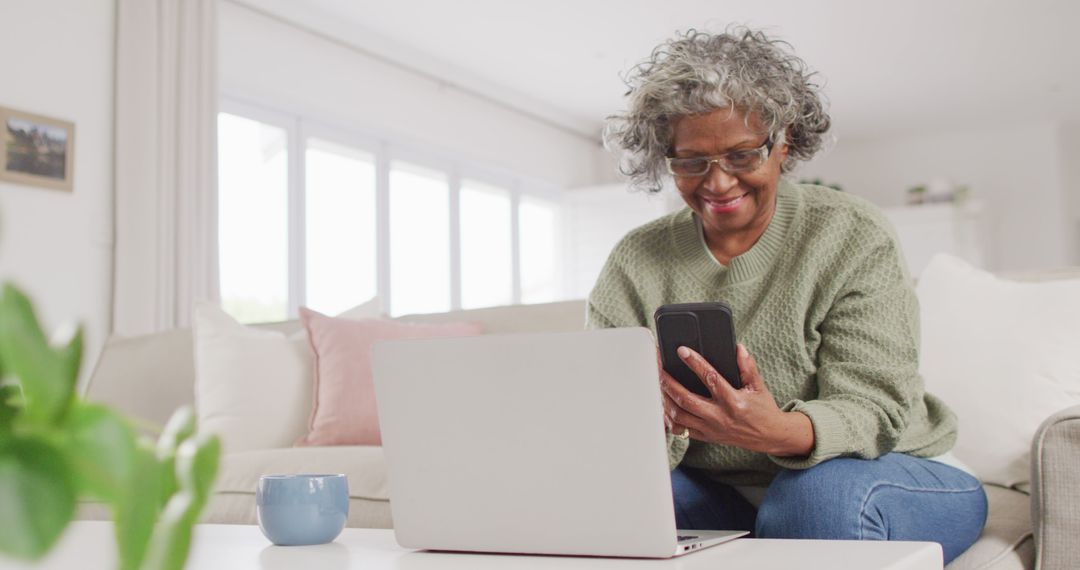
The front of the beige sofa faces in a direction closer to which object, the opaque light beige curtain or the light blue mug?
the light blue mug

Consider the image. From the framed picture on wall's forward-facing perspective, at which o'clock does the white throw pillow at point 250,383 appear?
The white throw pillow is roughly at 1 o'clock from the framed picture on wall.

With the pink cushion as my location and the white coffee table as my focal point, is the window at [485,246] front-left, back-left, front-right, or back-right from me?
back-left

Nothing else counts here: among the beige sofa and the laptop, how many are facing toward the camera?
1

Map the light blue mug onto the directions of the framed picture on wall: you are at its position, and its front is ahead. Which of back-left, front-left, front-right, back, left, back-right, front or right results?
front-right

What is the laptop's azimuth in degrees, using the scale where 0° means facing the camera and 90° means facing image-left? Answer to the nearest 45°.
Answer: approximately 225°

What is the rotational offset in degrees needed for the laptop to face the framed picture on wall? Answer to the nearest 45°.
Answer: approximately 90° to its left

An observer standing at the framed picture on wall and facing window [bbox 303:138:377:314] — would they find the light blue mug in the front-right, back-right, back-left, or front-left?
back-right

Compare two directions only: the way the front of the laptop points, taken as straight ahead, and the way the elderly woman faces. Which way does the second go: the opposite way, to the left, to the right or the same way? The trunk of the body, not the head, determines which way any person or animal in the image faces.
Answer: the opposite way

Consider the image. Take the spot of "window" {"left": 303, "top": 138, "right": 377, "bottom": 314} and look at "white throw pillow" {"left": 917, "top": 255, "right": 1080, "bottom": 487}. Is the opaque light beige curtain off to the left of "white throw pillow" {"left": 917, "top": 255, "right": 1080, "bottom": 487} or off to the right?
right

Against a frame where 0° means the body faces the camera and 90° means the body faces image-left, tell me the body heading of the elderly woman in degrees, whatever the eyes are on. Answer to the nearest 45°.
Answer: approximately 45°

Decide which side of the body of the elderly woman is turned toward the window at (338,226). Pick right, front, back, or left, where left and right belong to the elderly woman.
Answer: right

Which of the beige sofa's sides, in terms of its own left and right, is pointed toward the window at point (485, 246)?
back

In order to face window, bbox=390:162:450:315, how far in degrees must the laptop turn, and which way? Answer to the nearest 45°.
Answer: approximately 45° to its left
